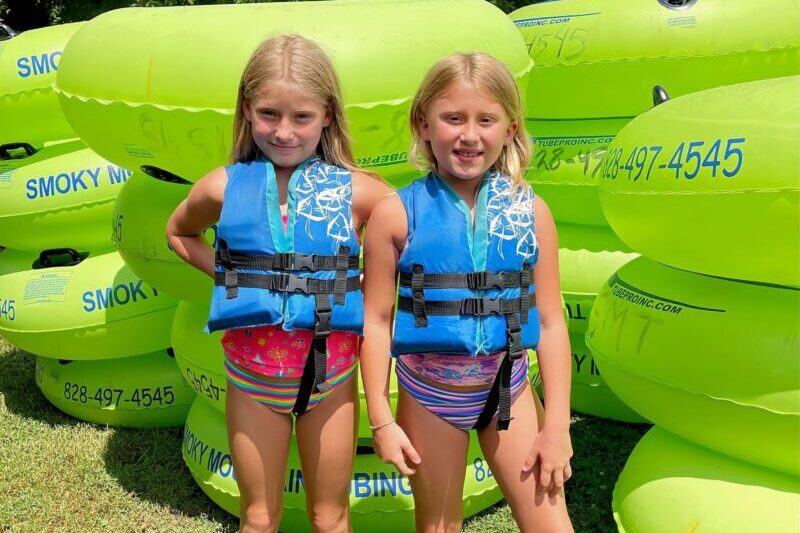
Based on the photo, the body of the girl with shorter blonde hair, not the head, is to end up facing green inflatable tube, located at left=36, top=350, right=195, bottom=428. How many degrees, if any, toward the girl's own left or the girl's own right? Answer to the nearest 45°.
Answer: approximately 135° to the girl's own right

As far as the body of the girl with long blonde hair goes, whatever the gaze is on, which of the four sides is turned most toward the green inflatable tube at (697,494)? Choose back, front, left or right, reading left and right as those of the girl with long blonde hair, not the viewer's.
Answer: left

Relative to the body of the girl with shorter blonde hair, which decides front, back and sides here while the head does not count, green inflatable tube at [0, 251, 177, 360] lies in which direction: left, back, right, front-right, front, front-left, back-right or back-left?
back-right

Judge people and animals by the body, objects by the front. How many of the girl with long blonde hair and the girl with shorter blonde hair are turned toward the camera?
2

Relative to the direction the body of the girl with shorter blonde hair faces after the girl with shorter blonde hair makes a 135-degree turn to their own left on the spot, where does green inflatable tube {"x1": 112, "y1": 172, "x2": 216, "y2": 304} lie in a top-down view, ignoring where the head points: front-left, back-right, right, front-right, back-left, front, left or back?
left

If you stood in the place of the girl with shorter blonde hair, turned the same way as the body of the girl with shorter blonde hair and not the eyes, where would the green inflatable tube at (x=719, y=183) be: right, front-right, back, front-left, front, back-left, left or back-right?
back-left

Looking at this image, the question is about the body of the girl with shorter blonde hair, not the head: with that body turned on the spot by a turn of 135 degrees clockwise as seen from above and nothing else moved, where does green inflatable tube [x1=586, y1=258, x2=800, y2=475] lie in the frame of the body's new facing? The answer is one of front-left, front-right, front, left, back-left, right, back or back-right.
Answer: right

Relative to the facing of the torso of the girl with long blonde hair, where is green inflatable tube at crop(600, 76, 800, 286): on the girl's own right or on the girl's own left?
on the girl's own left

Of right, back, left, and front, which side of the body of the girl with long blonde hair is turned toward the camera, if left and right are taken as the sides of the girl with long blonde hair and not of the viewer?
front

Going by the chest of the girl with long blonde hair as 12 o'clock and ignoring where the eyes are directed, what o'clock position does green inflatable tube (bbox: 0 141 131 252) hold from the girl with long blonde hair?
The green inflatable tube is roughly at 5 o'clock from the girl with long blonde hair.

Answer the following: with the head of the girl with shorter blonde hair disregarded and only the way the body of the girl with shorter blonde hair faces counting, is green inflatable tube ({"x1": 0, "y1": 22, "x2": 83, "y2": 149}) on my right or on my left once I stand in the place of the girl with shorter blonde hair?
on my right

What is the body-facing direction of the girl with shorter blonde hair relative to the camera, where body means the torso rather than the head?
toward the camera
